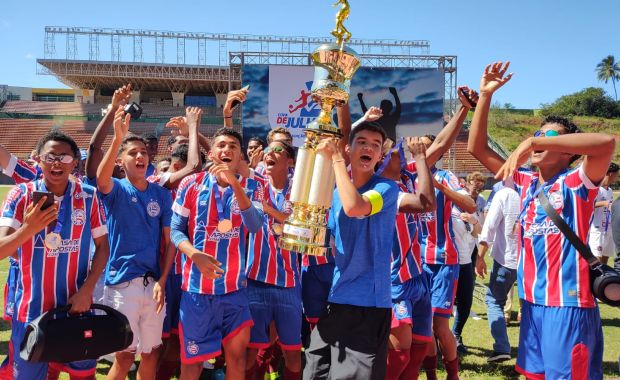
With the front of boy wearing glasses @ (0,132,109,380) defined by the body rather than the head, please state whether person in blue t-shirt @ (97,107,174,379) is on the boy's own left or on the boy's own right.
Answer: on the boy's own left

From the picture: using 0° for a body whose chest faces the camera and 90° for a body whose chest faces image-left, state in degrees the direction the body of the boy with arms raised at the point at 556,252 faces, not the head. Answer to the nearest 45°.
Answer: approximately 45°

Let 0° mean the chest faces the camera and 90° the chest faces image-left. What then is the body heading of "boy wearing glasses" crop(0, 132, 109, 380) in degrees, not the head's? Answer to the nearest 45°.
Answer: approximately 0°

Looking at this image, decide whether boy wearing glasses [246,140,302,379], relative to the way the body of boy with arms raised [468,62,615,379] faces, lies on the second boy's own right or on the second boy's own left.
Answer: on the second boy's own right

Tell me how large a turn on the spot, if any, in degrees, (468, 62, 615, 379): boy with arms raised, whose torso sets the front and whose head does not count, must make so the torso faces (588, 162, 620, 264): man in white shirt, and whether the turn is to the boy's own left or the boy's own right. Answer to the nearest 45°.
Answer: approximately 135° to the boy's own right

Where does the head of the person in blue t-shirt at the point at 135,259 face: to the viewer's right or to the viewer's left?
to the viewer's right
